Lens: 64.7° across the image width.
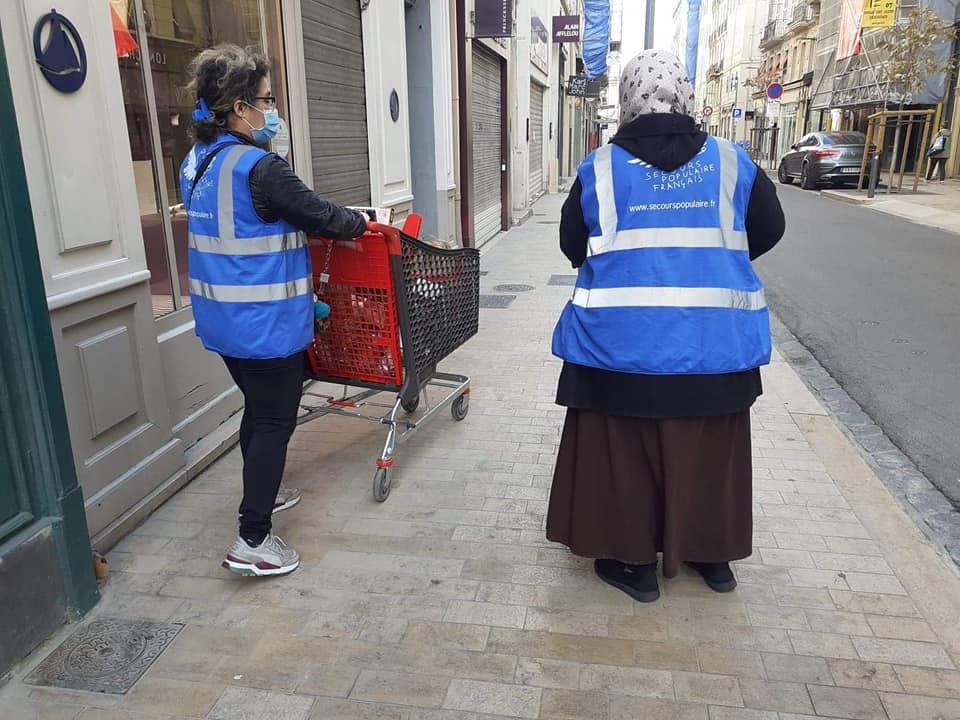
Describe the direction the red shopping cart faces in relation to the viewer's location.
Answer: facing away from the viewer and to the right of the viewer

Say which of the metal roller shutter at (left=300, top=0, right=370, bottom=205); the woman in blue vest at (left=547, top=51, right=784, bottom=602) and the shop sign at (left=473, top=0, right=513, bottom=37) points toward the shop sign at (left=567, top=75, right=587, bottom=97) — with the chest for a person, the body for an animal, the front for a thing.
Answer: the woman in blue vest

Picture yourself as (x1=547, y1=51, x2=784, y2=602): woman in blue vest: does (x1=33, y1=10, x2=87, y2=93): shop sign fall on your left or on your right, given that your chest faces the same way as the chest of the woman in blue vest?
on your left

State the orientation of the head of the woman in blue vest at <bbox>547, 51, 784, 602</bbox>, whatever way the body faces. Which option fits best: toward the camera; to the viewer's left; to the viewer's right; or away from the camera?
away from the camera

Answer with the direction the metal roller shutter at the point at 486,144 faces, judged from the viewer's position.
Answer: facing to the right of the viewer

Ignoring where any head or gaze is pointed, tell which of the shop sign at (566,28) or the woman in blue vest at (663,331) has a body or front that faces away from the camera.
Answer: the woman in blue vest

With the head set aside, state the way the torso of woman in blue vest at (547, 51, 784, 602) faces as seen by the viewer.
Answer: away from the camera

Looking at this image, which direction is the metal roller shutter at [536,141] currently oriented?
to the viewer's right

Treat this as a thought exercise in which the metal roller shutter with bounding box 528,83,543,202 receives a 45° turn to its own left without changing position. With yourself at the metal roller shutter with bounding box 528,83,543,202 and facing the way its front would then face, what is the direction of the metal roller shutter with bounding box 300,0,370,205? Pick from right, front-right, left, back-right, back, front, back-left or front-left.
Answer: back-right

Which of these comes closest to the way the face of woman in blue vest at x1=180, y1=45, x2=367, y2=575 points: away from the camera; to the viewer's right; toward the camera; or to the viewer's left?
to the viewer's right

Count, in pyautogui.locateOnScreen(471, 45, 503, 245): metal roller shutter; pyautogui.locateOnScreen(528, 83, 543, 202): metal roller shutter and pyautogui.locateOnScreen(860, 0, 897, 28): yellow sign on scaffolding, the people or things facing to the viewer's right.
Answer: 2

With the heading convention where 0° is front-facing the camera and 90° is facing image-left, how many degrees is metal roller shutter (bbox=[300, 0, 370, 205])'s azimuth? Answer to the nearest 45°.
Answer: approximately 315°

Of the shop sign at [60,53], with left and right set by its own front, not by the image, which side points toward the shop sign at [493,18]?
left
